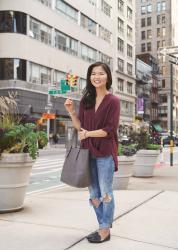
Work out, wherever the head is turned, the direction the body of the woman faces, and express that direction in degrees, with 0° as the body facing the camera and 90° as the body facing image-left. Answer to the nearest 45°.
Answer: approximately 45°

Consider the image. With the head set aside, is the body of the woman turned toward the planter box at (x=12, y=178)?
no

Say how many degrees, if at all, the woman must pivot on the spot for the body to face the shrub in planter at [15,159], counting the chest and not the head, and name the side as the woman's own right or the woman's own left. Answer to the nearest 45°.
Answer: approximately 90° to the woman's own right

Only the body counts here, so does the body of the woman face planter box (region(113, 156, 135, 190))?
no

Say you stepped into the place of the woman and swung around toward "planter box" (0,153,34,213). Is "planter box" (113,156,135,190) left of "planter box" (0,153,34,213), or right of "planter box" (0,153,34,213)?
right
